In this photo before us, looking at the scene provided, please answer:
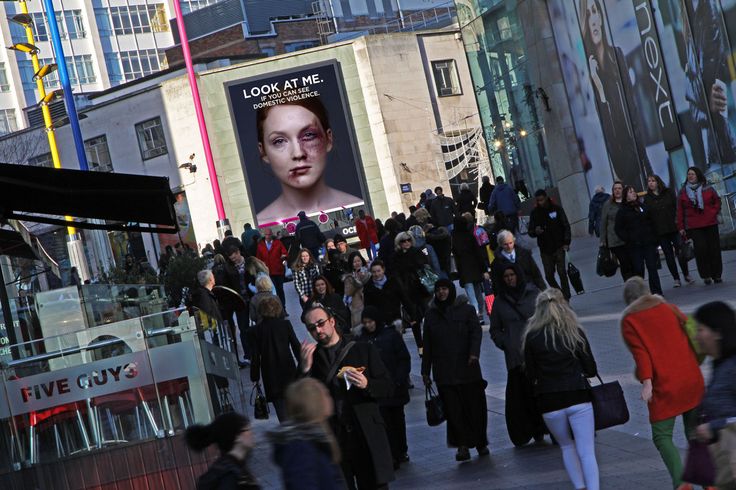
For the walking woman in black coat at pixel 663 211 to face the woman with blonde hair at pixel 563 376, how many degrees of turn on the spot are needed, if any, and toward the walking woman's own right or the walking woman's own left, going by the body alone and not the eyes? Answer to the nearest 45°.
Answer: approximately 45° to the walking woman's own left

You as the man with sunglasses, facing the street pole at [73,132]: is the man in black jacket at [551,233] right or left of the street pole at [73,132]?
right

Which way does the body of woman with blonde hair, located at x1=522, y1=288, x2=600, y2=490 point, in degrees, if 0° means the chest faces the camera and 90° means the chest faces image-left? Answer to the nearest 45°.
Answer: approximately 180°

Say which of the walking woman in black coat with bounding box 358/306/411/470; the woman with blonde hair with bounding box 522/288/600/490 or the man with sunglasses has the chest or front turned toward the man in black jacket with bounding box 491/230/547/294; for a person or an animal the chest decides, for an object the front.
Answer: the woman with blonde hair

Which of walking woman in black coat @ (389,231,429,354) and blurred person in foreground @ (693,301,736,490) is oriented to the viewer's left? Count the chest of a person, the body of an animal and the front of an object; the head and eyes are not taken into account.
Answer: the blurred person in foreground

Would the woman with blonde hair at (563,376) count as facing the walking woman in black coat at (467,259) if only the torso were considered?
yes

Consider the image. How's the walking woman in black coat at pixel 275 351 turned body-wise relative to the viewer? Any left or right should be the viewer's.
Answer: facing away from the viewer

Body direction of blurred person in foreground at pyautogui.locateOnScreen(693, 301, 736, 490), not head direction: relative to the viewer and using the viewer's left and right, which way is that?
facing to the left of the viewer
